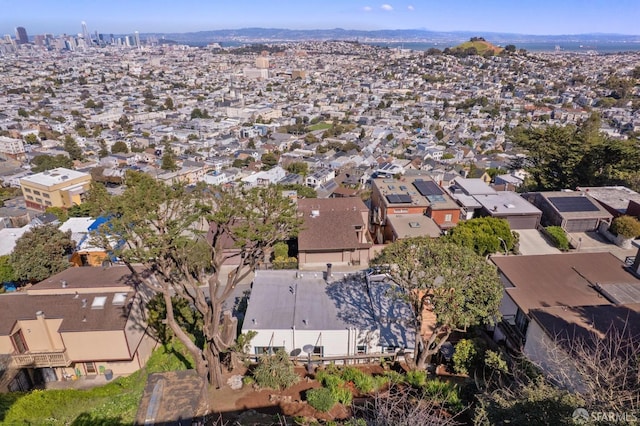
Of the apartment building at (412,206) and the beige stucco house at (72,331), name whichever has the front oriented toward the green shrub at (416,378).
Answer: the apartment building

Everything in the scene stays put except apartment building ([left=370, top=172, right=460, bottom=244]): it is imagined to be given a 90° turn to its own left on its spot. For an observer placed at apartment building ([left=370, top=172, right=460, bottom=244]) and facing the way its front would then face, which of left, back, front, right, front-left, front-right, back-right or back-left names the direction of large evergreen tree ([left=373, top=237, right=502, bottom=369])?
right

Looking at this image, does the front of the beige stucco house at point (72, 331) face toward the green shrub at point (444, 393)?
no

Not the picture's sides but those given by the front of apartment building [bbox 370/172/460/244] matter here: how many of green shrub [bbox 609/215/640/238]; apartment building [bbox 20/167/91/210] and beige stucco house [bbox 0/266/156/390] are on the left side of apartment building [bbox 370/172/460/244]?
1

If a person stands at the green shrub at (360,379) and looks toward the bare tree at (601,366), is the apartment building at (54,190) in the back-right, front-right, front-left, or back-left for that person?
back-left

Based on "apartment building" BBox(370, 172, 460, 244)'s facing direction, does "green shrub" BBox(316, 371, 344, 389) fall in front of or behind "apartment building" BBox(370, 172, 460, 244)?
in front

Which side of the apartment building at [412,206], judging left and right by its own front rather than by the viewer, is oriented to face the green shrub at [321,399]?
front

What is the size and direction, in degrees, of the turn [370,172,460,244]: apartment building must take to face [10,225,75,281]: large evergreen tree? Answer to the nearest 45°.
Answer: approximately 45° to its right

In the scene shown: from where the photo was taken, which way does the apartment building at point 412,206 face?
toward the camera

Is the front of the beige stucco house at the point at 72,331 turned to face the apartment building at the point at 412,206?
no

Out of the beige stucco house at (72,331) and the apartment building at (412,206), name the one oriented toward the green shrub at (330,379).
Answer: the apartment building

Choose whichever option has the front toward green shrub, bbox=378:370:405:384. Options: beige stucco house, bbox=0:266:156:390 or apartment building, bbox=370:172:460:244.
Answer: the apartment building

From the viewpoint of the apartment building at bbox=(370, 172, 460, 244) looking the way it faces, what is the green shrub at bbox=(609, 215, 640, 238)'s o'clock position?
The green shrub is roughly at 9 o'clock from the apartment building.

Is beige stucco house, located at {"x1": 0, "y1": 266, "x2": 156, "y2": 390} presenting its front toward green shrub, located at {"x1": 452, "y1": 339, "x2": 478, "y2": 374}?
no
